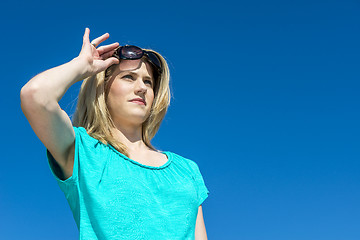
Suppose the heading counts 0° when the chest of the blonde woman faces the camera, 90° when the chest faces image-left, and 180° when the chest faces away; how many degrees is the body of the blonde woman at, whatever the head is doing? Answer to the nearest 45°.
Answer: approximately 315°
